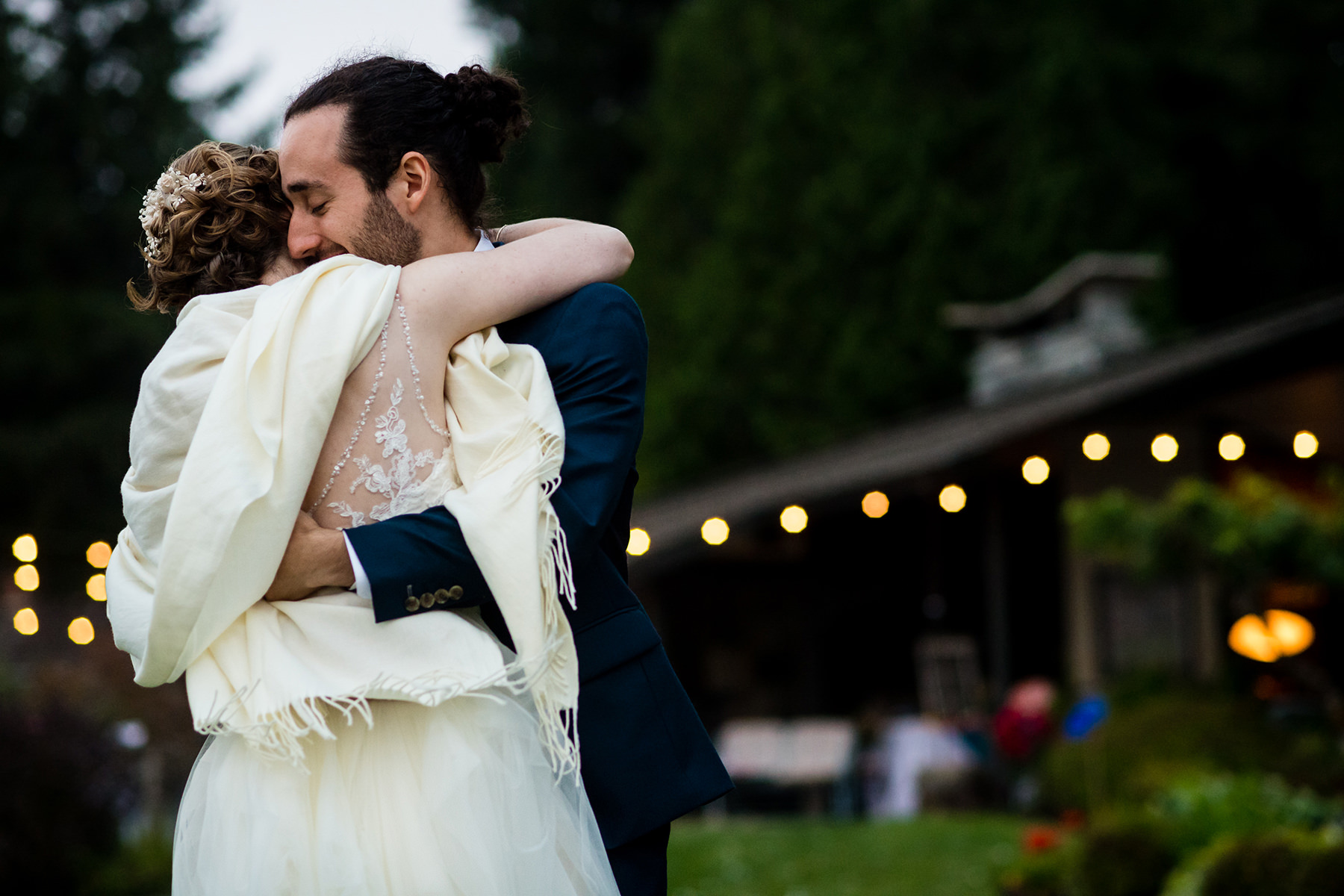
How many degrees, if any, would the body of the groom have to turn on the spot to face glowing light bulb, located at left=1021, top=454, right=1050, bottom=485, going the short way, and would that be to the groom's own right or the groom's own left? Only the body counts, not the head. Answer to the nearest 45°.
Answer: approximately 135° to the groom's own right

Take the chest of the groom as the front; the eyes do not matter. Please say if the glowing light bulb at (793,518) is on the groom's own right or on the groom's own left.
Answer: on the groom's own right

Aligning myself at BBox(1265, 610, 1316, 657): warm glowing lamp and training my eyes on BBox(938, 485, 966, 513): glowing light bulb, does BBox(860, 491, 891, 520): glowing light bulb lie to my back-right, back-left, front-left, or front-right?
front-right

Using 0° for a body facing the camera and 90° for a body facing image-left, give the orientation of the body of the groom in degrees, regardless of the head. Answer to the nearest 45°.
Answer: approximately 90°

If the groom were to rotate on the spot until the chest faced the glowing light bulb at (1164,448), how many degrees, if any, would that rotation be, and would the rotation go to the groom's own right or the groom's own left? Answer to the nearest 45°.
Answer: approximately 135° to the groom's own right

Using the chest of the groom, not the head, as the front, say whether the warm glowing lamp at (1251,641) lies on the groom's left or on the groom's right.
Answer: on the groom's right

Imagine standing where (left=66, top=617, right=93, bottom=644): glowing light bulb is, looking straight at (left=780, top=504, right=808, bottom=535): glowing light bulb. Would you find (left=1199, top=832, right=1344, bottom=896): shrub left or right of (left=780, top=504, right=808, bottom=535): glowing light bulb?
right
